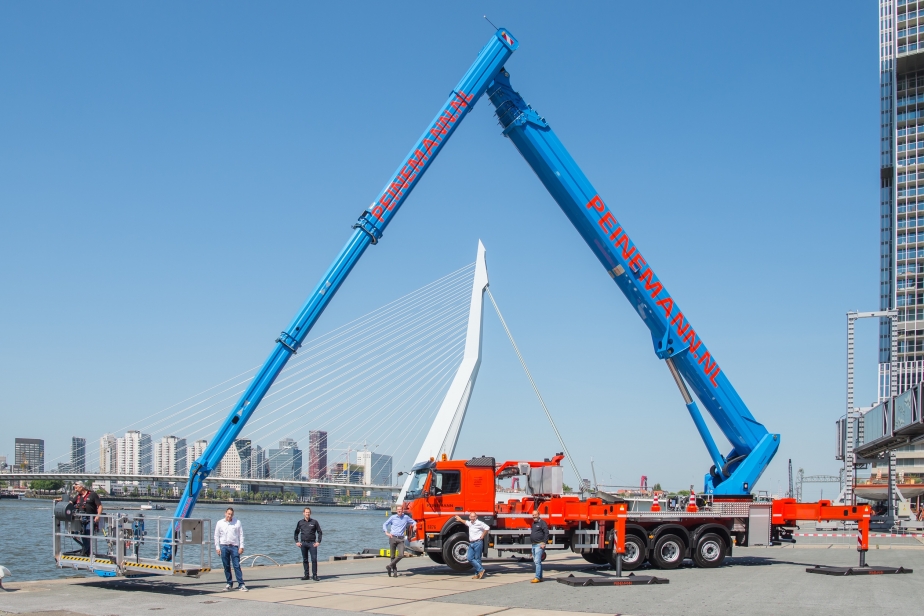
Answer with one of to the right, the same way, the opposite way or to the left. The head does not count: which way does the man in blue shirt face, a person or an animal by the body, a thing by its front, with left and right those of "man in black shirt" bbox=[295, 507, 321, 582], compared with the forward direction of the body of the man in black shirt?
the same way

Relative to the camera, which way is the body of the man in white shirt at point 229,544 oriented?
toward the camera

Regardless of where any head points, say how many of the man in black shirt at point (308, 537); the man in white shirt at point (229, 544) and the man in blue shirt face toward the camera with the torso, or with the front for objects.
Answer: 3

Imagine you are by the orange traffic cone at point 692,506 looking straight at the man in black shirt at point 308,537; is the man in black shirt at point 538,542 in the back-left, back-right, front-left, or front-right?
front-left

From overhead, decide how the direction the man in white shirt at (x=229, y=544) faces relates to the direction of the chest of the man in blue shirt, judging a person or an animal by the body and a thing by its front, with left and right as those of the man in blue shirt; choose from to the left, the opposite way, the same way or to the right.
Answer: the same way

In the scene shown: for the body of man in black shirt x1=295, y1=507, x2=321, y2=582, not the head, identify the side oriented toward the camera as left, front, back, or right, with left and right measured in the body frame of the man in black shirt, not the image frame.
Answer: front

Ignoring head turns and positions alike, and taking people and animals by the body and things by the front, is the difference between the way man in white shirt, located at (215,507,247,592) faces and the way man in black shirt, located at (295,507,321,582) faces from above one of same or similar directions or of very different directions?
same or similar directions

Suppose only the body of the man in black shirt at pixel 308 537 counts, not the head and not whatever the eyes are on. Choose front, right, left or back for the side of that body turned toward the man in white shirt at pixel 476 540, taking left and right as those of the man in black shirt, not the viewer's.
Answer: left

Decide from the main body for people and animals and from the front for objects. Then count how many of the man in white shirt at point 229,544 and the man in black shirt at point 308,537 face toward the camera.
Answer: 2

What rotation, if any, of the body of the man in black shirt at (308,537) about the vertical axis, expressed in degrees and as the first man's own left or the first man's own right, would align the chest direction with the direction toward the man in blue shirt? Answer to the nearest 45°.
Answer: approximately 135° to the first man's own left

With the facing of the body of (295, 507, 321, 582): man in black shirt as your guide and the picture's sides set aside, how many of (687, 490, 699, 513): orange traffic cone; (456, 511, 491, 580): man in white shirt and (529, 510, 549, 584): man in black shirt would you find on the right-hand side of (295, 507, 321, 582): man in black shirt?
0

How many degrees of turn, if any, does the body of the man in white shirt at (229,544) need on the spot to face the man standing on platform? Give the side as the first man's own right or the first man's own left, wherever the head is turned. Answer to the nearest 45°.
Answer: approximately 135° to the first man's own right
